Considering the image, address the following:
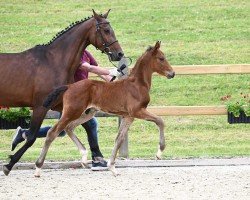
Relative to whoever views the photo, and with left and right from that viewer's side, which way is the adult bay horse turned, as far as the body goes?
facing to the right of the viewer

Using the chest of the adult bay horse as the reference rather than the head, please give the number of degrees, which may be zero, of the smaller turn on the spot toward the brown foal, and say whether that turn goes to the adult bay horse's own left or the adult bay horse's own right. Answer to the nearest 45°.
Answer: approximately 45° to the adult bay horse's own right

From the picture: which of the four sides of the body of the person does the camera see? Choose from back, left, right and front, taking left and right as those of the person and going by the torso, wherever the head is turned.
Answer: right

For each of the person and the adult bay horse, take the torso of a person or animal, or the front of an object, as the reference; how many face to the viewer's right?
2

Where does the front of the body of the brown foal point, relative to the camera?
to the viewer's right

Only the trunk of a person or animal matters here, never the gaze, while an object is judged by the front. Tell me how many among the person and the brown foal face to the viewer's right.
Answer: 2
